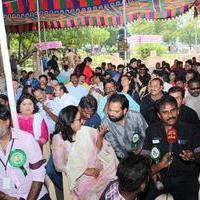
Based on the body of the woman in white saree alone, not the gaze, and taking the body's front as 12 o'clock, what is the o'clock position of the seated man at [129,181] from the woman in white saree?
The seated man is roughly at 1 o'clock from the woman in white saree.

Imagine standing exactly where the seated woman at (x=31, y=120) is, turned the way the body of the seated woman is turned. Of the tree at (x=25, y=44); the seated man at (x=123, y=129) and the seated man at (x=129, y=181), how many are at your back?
1

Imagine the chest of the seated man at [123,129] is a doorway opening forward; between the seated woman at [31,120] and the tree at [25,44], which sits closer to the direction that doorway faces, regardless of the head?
the seated woman

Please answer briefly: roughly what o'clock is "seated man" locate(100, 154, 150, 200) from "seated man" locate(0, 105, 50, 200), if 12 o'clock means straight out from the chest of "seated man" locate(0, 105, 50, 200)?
"seated man" locate(100, 154, 150, 200) is roughly at 9 o'clock from "seated man" locate(0, 105, 50, 200).

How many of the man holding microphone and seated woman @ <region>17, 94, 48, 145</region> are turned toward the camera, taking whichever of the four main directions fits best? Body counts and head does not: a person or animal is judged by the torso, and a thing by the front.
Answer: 2

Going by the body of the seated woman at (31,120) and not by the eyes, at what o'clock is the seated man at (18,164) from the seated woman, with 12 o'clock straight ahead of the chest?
The seated man is roughly at 12 o'clock from the seated woman.

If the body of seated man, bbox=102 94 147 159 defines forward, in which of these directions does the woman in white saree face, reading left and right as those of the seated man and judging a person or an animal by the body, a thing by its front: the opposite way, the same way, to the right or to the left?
to the left

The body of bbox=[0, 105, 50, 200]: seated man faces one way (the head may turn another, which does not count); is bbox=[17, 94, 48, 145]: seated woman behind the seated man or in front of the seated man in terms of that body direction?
behind

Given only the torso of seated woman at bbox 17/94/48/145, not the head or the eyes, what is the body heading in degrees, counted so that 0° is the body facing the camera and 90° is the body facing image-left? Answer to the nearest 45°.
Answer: approximately 0°
